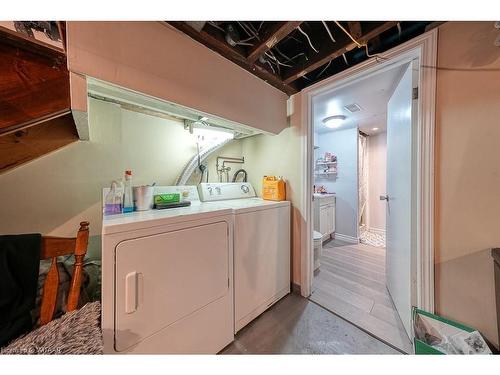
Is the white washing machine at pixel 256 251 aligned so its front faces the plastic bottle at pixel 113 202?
no

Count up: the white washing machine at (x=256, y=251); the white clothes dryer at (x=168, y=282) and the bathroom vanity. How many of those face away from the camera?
0

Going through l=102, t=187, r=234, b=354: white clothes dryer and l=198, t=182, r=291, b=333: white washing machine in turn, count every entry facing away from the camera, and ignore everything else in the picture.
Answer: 0

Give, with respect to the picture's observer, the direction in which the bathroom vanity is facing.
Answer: facing the viewer and to the right of the viewer

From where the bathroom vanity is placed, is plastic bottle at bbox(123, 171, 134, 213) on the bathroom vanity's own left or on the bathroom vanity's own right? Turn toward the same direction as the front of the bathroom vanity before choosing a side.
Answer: on the bathroom vanity's own right

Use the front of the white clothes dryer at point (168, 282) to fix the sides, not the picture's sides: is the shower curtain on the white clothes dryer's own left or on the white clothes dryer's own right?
on the white clothes dryer's own left

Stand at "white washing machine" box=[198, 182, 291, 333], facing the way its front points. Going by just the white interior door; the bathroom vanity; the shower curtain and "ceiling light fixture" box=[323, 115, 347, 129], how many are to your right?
0

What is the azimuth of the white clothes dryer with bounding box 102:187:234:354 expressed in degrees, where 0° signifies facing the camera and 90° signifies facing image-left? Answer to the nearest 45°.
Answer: approximately 315°

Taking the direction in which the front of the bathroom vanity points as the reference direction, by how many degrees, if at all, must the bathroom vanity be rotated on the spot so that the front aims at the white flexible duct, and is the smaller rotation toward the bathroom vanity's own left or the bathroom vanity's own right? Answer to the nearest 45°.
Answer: approximately 90° to the bathroom vanity's own right

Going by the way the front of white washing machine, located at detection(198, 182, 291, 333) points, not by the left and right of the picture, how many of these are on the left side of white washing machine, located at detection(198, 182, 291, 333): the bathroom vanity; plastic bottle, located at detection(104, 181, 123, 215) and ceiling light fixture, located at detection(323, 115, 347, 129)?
2

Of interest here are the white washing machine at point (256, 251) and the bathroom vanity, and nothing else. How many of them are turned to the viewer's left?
0

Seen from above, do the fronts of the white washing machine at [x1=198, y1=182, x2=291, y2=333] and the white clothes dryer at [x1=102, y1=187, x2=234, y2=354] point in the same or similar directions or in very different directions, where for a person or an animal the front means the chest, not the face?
same or similar directions

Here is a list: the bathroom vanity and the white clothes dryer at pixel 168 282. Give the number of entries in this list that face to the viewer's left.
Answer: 0
